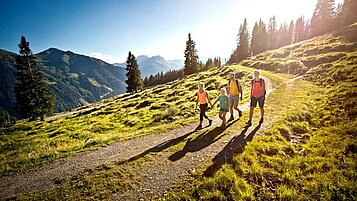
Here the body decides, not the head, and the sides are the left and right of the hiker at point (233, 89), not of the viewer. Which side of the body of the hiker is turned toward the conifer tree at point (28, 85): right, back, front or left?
right

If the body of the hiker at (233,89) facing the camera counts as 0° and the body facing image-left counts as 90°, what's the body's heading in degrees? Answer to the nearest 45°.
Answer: approximately 45°
